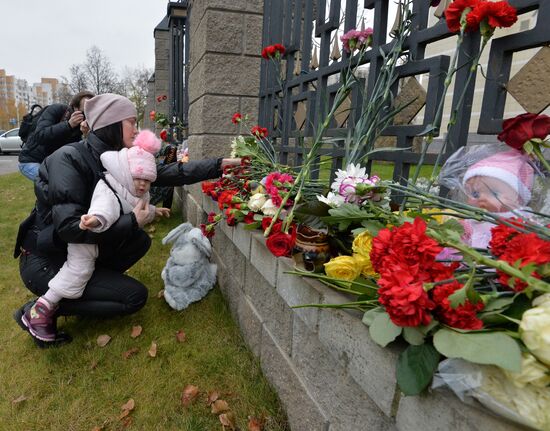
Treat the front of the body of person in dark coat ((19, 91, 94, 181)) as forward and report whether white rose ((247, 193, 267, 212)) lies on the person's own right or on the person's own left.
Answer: on the person's own right

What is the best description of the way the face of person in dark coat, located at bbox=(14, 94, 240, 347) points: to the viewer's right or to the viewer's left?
to the viewer's right

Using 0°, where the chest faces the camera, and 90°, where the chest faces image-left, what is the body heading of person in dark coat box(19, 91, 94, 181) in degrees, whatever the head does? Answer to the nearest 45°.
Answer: approximately 270°

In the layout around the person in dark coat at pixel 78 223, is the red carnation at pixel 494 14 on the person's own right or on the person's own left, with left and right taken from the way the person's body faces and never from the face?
on the person's own right

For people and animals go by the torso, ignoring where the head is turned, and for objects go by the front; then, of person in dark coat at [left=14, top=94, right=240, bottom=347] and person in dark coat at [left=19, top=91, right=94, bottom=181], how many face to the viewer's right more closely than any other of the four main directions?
2

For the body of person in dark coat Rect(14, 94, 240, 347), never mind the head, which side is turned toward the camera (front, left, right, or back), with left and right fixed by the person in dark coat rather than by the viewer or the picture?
right

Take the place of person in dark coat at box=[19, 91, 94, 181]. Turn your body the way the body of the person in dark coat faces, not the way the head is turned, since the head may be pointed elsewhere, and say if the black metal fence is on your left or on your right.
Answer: on your right

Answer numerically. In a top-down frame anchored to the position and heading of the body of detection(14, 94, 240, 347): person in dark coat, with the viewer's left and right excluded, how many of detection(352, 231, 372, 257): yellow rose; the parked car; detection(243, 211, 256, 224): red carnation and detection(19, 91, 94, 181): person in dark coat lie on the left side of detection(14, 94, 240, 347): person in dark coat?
2

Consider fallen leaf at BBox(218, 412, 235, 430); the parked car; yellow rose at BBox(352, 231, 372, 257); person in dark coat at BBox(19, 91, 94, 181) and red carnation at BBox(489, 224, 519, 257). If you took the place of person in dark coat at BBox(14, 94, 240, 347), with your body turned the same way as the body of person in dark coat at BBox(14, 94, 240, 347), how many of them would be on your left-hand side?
2

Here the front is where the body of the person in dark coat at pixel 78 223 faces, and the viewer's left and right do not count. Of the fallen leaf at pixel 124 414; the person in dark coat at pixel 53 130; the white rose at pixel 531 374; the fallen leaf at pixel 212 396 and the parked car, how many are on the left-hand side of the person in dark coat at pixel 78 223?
2

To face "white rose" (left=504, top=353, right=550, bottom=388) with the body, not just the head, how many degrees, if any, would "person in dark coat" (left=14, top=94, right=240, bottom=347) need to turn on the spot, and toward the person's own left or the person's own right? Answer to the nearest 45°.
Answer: approximately 45° to the person's own right

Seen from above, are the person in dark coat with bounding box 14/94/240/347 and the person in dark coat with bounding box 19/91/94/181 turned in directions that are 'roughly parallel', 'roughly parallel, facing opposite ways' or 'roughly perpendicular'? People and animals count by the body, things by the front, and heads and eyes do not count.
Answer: roughly parallel

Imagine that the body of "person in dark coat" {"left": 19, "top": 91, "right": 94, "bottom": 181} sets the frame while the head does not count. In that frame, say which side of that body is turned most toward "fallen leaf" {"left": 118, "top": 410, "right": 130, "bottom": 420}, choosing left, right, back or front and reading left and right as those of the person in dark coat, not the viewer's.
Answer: right

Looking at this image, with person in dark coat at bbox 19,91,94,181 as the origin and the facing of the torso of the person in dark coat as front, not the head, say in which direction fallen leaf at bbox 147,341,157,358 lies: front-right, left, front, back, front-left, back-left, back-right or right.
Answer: right
